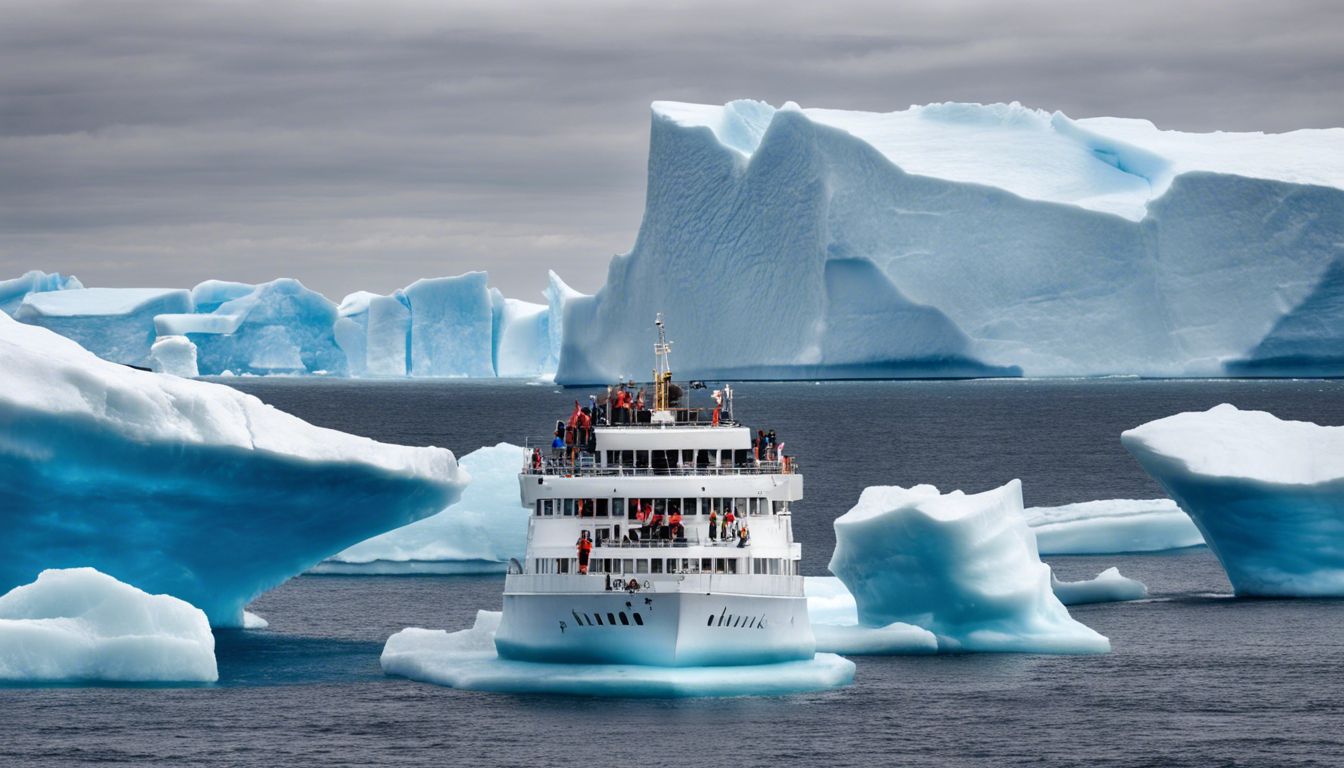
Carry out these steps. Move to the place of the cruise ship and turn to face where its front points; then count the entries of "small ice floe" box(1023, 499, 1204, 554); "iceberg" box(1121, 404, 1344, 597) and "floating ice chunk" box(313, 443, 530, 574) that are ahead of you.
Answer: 0

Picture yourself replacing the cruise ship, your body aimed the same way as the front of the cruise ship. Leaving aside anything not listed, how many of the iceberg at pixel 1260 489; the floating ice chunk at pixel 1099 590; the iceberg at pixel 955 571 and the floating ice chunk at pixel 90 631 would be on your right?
1

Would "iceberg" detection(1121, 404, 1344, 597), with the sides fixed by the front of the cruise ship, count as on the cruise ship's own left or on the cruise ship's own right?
on the cruise ship's own left

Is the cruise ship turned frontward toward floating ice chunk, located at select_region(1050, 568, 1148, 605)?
no

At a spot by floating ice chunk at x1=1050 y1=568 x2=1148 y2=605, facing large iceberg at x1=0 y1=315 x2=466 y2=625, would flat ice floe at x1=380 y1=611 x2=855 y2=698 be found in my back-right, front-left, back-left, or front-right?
front-left

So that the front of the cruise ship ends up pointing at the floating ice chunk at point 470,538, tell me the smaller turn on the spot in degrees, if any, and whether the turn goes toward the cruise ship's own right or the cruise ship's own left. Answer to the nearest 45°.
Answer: approximately 180°

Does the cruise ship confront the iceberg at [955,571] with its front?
no

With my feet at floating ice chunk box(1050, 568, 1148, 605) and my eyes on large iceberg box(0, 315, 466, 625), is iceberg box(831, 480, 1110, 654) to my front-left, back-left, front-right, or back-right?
front-left

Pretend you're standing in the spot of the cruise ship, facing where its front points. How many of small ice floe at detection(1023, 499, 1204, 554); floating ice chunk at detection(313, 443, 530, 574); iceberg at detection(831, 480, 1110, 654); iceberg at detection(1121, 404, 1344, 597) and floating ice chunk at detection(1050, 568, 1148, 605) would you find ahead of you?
0

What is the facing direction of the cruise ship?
toward the camera

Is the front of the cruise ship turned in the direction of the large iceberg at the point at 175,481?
no

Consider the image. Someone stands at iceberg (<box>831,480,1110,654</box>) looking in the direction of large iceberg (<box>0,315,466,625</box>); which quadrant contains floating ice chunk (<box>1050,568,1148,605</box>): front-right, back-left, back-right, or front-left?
back-right

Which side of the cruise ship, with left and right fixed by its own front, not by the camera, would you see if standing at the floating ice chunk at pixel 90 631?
right
